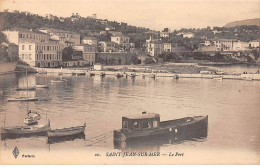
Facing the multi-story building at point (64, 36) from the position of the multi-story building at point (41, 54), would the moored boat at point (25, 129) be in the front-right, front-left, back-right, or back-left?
back-right

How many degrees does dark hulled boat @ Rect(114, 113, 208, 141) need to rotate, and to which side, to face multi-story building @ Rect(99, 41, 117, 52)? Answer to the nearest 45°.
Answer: approximately 90° to its left

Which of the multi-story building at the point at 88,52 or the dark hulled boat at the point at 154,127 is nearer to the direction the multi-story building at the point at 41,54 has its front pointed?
the dark hulled boat

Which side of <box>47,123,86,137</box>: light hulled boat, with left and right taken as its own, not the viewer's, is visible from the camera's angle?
right

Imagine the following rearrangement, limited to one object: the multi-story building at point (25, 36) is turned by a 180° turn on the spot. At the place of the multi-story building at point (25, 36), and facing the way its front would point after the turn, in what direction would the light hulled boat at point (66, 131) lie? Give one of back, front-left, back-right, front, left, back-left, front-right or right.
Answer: back-left

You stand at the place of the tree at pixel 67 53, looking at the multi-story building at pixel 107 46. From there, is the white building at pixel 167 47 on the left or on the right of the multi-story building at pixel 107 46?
right

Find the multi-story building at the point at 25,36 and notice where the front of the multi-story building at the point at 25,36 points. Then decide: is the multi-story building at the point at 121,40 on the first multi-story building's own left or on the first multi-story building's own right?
on the first multi-story building's own left

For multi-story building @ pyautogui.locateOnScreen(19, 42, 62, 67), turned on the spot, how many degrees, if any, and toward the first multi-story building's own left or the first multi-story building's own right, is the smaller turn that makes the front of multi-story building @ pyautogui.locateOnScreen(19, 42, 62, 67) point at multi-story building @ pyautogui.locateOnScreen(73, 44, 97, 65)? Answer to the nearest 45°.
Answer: approximately 90° to the first multi-story building's own left

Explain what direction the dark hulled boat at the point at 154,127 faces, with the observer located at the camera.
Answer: facing to the right of the viewer

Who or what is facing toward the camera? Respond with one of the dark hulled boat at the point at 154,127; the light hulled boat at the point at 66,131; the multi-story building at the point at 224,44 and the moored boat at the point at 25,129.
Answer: the multi-story building

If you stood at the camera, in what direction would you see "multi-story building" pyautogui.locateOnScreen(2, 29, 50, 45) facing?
facing the viewer and to the right of the viewer
